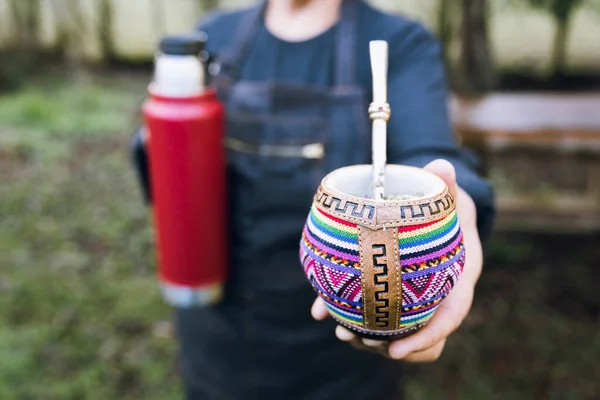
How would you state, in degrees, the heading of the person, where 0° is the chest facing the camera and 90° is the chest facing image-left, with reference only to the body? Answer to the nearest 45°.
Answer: approximately 0°

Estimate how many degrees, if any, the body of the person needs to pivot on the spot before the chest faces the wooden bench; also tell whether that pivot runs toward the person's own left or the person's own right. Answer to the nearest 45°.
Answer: approximately 135° to the person's own left
